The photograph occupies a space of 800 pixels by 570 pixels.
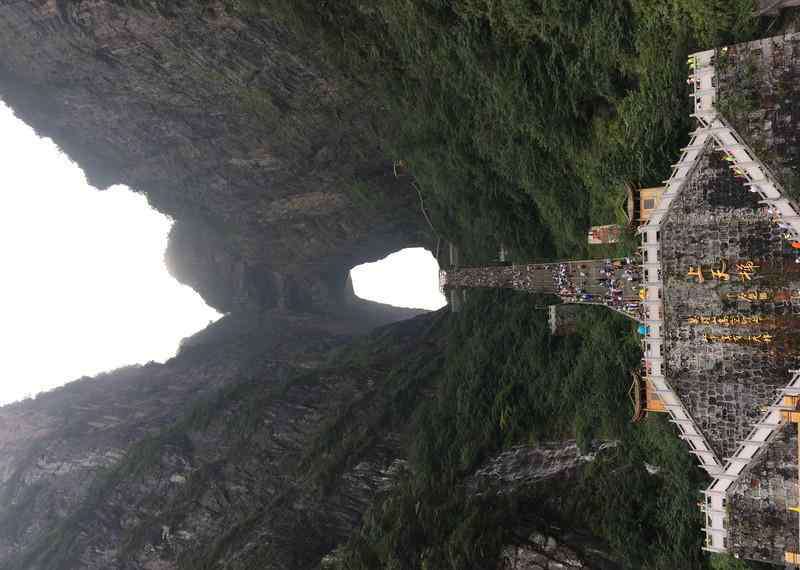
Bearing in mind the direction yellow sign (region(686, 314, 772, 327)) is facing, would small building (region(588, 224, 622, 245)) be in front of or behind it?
behind

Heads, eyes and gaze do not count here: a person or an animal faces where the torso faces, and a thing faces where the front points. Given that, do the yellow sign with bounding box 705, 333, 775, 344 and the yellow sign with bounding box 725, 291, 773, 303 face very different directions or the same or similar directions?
same or similar directions

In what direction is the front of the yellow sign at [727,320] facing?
toward the camera

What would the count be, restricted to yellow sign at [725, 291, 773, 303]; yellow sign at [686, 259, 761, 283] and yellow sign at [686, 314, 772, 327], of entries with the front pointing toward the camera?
3

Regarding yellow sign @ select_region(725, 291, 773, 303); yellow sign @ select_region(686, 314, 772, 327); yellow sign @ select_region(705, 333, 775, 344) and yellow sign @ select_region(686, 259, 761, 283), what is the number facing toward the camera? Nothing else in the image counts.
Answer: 4

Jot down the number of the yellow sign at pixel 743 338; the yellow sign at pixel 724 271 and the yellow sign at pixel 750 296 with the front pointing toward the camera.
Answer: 3

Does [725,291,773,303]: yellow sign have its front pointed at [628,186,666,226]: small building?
no

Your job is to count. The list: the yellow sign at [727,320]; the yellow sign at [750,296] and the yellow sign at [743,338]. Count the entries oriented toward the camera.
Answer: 3

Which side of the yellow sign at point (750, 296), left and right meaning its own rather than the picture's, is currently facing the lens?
front

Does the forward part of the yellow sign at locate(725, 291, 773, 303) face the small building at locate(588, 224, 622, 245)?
no

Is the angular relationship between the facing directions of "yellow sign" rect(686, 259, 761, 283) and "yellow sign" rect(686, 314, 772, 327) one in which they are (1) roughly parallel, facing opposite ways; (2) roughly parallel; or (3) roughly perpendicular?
roughly parallel

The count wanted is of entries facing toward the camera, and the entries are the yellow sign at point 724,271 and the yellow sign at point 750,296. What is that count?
2

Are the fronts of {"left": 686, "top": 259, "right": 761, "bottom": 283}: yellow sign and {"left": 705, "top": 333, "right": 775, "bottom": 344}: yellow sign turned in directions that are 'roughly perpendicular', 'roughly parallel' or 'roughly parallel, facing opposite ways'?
roughly parallel
